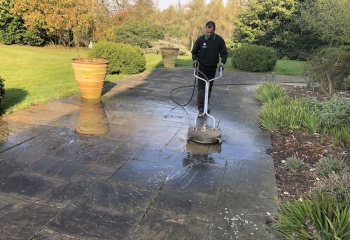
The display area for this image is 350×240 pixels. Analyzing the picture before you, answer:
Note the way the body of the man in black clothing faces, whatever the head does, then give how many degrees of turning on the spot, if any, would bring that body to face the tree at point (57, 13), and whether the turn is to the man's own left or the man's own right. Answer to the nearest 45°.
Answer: approximately 135° to the man's own right

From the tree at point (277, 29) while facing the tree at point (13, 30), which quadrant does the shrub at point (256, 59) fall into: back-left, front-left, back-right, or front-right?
front-left

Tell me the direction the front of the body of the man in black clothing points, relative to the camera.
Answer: toward the camera

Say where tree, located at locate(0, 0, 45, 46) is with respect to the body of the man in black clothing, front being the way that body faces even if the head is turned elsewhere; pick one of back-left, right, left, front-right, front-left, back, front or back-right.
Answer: back-right

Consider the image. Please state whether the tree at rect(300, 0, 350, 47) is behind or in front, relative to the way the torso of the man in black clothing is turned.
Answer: behind

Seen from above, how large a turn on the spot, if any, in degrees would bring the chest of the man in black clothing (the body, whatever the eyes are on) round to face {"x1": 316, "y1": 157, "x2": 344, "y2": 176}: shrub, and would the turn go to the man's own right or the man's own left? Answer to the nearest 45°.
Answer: approximately 45° to the man's own left

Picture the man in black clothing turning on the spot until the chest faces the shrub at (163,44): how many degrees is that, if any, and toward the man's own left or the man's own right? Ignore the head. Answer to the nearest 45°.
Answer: approximately 180°

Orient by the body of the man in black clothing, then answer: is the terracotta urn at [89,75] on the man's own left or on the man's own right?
on the man's own right

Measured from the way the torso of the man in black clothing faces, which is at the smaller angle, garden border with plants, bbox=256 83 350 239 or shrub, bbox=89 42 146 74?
the garden border with plants

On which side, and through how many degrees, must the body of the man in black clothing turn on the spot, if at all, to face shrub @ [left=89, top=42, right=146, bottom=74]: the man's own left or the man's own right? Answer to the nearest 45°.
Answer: approximately 135° to the man's own right

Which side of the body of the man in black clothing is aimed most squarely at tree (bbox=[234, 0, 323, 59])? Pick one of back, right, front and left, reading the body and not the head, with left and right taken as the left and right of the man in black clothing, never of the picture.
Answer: back

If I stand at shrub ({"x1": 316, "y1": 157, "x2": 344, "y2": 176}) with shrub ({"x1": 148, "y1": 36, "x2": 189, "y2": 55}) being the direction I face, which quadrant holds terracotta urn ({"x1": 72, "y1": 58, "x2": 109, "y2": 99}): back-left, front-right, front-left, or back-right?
front-left

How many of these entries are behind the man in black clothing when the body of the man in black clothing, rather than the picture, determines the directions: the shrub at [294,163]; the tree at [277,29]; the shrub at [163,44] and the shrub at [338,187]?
2
